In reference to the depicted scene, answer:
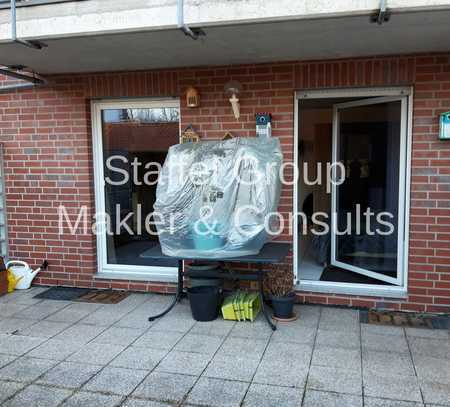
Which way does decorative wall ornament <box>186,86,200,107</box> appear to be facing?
toward the camera

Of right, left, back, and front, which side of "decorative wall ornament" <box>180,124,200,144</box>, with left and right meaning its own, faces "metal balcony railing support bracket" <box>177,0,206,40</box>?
front

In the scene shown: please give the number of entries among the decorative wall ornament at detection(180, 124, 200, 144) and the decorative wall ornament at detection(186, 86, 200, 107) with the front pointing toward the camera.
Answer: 2

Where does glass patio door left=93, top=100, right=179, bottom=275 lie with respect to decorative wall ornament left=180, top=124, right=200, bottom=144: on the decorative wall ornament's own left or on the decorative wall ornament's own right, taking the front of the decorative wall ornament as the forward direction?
on the decorative wall ornament's own right

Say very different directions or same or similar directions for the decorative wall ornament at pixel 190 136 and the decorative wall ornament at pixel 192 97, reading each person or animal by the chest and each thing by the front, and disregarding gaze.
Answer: same or similar directions

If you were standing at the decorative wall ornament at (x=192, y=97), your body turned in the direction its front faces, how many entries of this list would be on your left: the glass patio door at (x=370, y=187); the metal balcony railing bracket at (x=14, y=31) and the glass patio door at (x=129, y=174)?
1

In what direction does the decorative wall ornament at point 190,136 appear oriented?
toward the camera

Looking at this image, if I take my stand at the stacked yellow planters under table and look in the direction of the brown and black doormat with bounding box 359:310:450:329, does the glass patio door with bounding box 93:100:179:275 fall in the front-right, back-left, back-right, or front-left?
back-left

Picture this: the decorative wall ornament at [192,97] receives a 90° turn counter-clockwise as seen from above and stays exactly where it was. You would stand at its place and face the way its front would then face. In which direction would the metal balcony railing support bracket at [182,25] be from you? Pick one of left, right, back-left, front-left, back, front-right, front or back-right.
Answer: right

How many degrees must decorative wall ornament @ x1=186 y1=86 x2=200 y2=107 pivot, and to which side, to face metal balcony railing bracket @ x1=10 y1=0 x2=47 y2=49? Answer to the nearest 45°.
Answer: approximately 45° to its right
